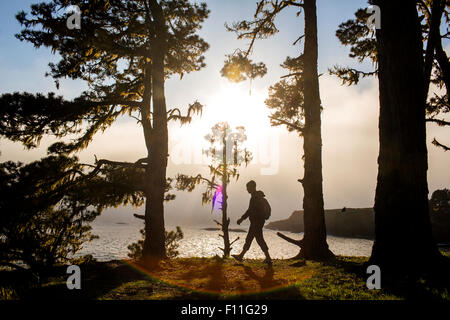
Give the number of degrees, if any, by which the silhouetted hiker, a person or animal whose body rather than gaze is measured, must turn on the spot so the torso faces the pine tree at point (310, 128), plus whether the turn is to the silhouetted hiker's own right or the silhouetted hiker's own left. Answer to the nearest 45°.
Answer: approximately 135° to the silhouetted hiker's own right

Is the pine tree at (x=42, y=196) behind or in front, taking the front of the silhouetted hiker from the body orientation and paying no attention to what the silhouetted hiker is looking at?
in front

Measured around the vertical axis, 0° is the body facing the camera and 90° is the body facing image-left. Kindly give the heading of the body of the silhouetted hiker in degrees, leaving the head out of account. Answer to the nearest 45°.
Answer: approximately 90°
